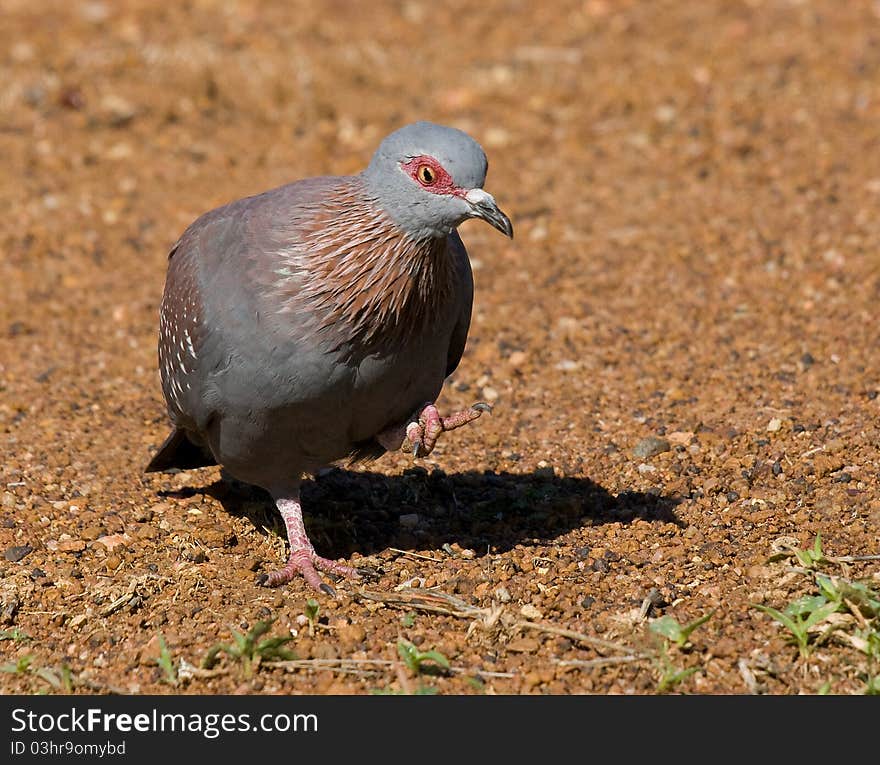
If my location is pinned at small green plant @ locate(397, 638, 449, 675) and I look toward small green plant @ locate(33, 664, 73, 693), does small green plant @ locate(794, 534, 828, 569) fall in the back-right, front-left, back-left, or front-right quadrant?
back-right

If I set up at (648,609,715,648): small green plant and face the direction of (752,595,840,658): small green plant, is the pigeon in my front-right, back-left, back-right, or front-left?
back-left

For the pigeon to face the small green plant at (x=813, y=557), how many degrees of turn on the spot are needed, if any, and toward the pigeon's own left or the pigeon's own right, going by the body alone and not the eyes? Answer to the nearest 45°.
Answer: approximately 45° to the pigeon's own left

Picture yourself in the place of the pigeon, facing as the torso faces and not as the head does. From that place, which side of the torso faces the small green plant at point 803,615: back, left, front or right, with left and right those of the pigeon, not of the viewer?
front

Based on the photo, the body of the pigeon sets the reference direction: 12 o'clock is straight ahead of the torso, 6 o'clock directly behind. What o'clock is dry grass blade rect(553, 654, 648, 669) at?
The dry grass blade is roughly at 12 o'clock from the pigeon.

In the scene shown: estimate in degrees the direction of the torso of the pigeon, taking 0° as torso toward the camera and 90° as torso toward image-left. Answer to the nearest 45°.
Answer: approximately 315°

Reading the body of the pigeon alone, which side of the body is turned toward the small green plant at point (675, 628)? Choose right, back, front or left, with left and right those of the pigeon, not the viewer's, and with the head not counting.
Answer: front

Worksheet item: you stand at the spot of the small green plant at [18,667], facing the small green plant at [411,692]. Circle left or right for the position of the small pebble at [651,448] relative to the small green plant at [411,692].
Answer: left

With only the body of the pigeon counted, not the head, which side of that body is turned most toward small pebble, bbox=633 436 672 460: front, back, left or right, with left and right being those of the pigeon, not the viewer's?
left

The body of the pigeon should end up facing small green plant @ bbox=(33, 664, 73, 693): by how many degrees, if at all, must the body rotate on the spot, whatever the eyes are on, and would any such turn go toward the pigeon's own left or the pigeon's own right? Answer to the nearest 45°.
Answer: approximately 90° to the pigeon's own right

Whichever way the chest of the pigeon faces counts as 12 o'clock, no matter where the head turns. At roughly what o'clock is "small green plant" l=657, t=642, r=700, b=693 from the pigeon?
The small green plant is roughly at 12 o'clock from the pigeon.

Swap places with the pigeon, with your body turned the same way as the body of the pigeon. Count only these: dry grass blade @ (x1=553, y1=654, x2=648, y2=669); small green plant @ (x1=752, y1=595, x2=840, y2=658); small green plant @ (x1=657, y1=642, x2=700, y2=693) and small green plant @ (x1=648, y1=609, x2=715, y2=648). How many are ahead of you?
4

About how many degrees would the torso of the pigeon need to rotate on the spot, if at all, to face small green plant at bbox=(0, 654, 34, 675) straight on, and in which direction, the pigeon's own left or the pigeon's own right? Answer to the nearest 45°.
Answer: approximately 90° to the pigeon's own right
